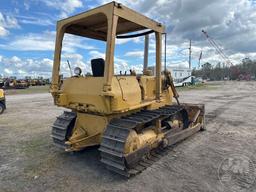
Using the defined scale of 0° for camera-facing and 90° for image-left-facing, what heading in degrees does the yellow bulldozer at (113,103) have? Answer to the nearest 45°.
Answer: approximately 225°
